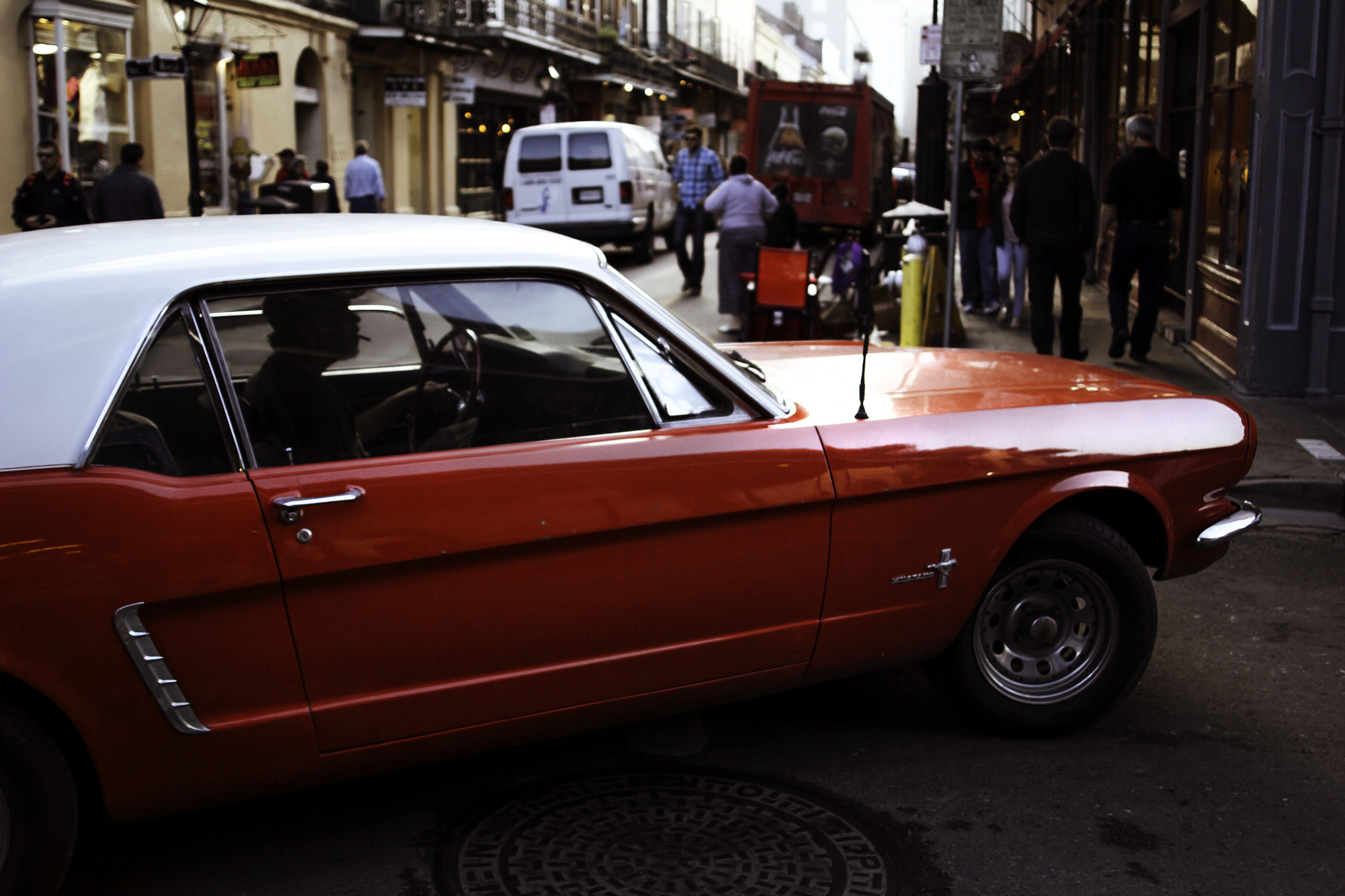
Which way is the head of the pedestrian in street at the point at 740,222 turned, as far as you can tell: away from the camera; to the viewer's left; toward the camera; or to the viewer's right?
away from the camera

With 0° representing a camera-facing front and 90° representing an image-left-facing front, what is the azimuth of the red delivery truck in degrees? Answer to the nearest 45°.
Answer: approximately 180°

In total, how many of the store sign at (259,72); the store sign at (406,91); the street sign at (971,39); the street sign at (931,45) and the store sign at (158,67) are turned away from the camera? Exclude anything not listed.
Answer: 0

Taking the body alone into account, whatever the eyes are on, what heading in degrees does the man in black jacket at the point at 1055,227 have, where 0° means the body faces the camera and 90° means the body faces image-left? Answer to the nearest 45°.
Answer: approximately 180°

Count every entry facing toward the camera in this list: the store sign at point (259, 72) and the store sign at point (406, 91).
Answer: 2

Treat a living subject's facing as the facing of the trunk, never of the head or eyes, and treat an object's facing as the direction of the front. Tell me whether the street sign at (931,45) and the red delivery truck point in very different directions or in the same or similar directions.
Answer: very different directions

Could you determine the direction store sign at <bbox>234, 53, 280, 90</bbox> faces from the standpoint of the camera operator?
facing the viewer

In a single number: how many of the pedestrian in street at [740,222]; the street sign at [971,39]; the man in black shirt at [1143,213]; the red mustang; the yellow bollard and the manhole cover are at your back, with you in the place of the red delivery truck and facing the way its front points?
6

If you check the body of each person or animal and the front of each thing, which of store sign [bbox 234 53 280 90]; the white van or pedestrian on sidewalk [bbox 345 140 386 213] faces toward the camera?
the store sign

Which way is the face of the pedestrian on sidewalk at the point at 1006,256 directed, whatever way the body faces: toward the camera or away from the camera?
toward the camera

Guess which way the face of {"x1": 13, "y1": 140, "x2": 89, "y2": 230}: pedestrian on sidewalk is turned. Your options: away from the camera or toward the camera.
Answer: toward the camera

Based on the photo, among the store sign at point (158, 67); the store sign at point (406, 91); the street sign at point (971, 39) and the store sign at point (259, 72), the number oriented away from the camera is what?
0

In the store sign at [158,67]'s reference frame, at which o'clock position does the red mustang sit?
The red mustang is roughly at 12 o'clock from the store sign.

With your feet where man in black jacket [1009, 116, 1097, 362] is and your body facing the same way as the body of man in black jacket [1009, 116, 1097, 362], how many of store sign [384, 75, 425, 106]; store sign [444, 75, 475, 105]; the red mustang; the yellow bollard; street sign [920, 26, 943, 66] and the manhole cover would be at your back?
2

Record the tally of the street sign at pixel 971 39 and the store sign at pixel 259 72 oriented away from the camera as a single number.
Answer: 0

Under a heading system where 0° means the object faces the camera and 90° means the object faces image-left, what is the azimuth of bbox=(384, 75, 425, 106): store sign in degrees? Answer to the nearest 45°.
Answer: approximately 0°

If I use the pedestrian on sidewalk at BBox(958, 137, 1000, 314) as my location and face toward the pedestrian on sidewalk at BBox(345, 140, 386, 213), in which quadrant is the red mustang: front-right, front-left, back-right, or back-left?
back-left
